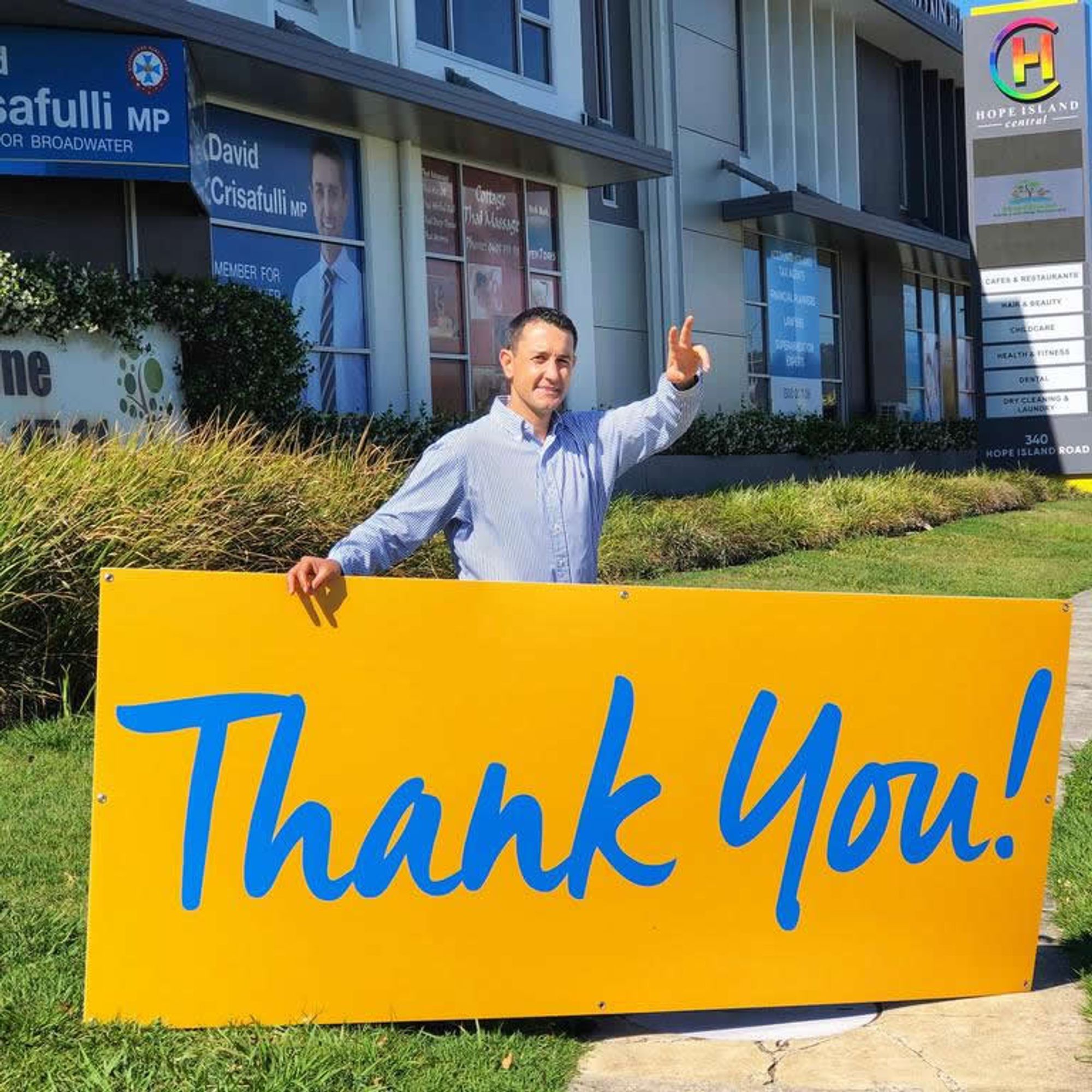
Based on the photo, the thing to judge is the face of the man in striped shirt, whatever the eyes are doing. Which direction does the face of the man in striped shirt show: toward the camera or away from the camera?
toward the camera

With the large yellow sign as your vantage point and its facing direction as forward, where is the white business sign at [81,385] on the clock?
The white business sign is roughly at 5 o'clock from the large yellow sign.

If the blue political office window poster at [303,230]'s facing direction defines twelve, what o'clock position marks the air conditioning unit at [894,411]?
The air conditioning unit is roughly at 9 o'clock from the blue political office window poster.

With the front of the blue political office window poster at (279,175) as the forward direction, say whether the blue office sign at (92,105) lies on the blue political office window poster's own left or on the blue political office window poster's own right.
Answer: on the blue political office window poster's own right

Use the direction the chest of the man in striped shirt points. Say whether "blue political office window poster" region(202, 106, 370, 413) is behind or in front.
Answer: behind

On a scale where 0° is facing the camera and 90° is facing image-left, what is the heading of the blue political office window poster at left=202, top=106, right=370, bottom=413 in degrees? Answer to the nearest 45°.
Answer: approximately 315°

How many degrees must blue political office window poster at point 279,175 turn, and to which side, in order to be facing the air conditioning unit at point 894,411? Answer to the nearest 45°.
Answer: approximately 90° to its left

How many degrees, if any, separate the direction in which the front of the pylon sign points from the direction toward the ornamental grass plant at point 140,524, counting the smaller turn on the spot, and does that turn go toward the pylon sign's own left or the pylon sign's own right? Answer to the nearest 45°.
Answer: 0° — it already faces it

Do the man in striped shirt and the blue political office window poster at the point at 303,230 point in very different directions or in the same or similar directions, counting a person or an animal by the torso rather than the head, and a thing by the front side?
same or similar directions

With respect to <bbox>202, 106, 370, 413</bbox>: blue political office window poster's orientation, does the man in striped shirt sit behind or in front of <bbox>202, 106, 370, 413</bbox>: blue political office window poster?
in front

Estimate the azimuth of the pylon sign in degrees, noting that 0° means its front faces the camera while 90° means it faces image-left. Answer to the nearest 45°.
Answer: approximately 0°

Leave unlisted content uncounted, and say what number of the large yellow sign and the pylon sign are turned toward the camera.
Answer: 2

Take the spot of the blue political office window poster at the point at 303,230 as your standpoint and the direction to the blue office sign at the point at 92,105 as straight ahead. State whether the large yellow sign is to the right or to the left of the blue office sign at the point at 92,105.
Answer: left

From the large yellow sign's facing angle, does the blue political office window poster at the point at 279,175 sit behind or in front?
behind

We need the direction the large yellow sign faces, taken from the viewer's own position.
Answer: facing the viewer

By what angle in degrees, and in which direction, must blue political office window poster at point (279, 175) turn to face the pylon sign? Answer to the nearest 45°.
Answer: approximately 90° to its left

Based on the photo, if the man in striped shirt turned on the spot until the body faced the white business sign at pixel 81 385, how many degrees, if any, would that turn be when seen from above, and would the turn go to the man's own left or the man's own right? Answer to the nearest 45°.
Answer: approximately 180°
